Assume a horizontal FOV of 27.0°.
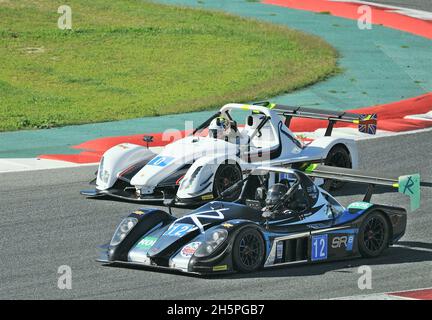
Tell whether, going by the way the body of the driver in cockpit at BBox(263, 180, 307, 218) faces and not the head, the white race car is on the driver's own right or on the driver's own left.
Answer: on the driver's own right

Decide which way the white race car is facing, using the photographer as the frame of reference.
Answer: facing the viewer and to the left of the viewer

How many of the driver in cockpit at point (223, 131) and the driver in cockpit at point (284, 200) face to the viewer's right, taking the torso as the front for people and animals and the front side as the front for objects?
0

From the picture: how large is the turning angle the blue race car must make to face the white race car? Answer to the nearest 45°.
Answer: approximately 135° to its right

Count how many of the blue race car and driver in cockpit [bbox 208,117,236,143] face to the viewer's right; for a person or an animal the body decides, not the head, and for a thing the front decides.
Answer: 0

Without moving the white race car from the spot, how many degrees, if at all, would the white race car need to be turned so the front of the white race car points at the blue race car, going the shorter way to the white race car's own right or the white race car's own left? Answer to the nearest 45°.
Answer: approximately 45° to the white race car's own left

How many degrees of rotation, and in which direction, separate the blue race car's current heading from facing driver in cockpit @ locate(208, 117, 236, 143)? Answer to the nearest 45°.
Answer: approximately 135° to its right

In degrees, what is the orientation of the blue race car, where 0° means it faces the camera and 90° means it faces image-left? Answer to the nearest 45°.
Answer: approximately 45°
